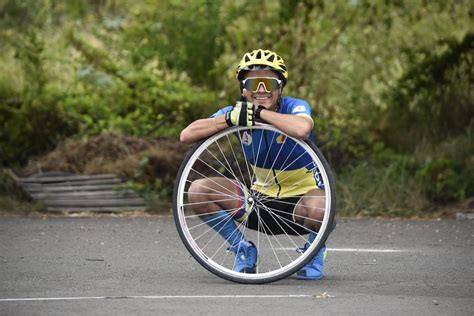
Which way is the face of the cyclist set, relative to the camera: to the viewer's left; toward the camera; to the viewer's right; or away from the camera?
toward the camera

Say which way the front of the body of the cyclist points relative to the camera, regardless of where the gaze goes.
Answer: toward the camera
